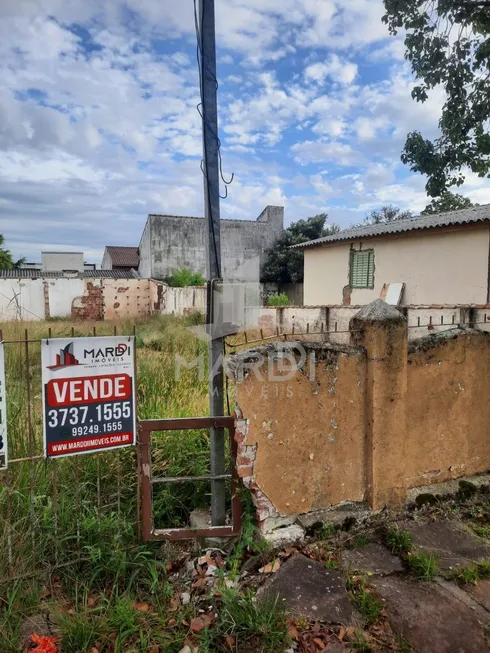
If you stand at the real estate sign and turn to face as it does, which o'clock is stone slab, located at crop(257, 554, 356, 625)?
The stone slab is roughly at 10 o'clock from the real estate sign.

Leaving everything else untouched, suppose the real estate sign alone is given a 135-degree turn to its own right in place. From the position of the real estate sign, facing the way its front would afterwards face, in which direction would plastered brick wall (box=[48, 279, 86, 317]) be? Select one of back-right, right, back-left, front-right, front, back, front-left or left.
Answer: front-right

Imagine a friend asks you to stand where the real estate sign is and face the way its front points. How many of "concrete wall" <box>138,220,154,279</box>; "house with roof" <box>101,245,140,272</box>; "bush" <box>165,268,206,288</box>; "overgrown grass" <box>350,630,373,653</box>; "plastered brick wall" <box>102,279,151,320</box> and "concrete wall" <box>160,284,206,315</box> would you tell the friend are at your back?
5

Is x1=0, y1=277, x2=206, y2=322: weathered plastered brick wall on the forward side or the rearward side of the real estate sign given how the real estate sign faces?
on the rearward side

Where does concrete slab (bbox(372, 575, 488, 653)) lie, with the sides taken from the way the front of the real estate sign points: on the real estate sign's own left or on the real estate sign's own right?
on the real estate sign's own left

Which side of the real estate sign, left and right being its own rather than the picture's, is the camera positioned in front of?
front

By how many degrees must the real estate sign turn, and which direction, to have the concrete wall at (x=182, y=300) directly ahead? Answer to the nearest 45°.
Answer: approximately 180°

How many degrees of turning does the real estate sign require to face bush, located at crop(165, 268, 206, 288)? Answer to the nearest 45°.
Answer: approximately 180°

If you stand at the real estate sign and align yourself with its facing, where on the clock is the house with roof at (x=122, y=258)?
The house with roof is roughly at 6 o'clock from the real estate sign.

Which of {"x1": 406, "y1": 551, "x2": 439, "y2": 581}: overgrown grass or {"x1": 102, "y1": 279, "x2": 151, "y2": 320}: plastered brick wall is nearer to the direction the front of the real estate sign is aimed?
the overgrown grass

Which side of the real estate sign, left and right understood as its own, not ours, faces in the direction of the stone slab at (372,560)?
left

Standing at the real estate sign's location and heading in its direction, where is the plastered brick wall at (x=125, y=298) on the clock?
The plastered brick wall is roughly at 6 o'clock from the real estate sign.

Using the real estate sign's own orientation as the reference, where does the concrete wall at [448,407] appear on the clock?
The concrete wall is roughly at 9 o'clock from the real estate sign.

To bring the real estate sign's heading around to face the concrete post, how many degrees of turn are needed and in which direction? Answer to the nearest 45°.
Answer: approximately 90° to its left

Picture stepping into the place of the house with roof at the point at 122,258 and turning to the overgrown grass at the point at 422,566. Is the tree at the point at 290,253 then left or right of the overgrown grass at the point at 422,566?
left
